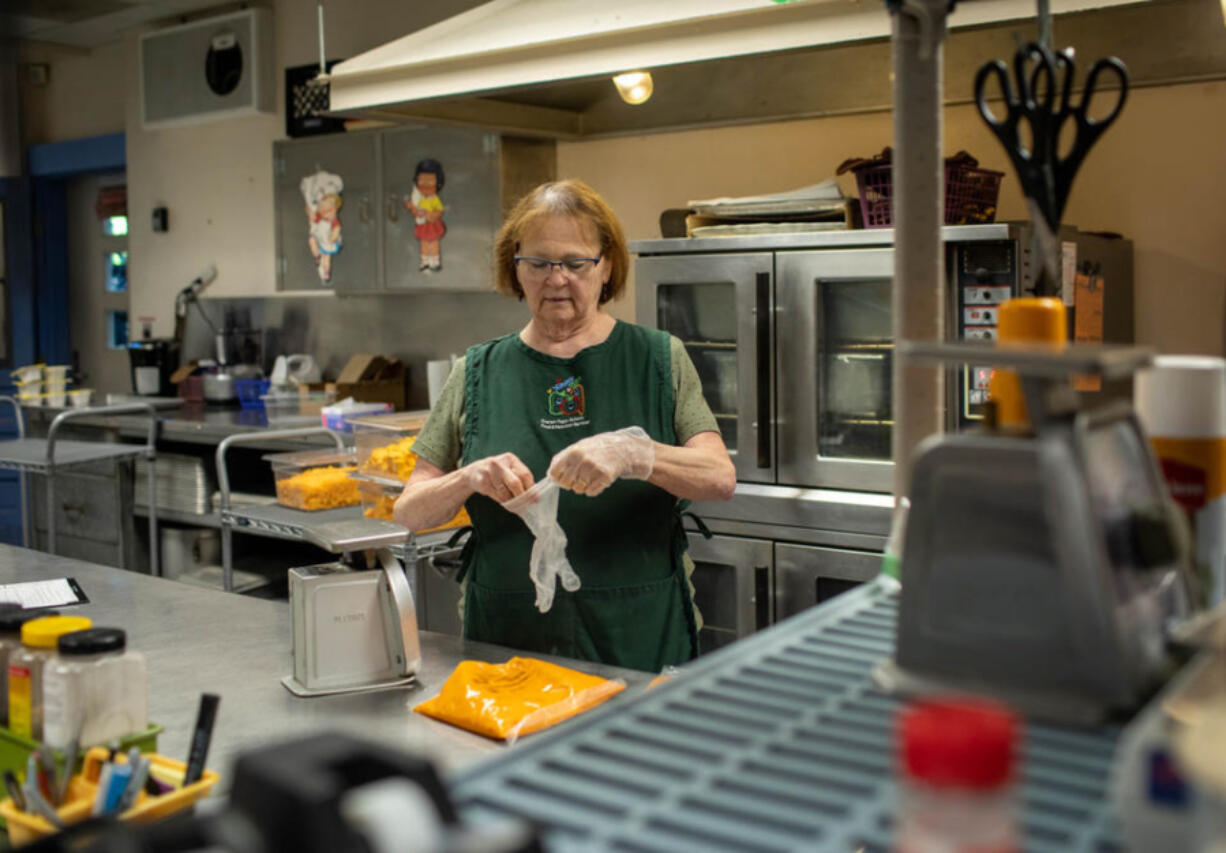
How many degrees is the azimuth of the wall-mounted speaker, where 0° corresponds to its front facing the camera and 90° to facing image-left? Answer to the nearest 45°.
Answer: approximately 45°

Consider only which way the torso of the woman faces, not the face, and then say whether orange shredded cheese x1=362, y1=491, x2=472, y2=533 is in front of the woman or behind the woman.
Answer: behind

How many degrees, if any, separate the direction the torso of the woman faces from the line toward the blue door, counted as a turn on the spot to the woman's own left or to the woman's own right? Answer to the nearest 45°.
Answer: approximately 135° to the woman's own right

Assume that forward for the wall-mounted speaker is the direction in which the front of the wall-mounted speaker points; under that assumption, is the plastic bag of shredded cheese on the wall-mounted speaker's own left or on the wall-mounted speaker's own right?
on the wall-mounted speaker's own left

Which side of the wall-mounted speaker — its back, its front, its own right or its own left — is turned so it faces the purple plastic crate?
left

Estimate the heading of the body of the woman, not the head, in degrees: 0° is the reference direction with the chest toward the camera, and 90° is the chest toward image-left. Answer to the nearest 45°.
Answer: approximately 0°

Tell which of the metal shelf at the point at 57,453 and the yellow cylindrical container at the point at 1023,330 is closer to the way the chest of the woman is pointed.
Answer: the yellow cylindrical container

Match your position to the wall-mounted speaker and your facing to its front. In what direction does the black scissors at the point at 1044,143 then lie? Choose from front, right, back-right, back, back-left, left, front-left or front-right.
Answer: front-left
